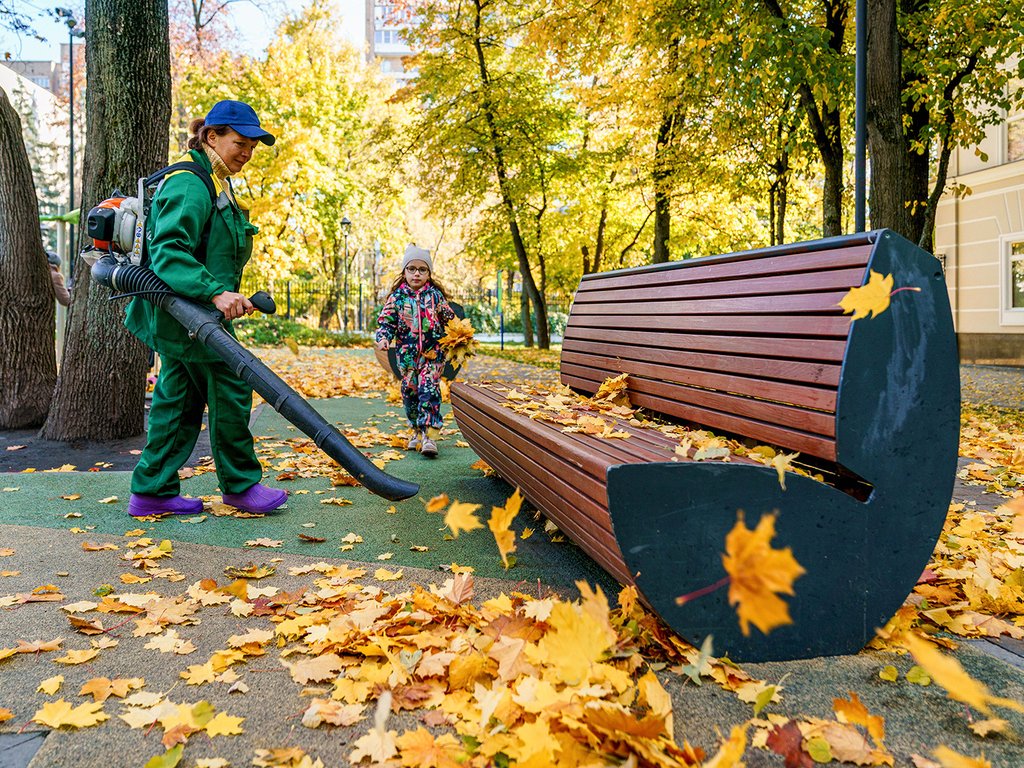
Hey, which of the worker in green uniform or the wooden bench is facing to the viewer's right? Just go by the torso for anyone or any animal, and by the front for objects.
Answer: the worker in green uniform

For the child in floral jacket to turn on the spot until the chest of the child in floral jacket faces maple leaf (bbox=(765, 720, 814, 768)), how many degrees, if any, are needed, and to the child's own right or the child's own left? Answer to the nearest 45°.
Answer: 0° — they already face it

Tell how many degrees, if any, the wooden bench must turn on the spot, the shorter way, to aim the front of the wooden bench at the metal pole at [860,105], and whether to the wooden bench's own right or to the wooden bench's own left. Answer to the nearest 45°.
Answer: approximately 135° to the wooden bench's own right

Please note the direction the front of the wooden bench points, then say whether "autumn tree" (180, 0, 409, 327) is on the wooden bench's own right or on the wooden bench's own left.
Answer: on the wooden bench's own right

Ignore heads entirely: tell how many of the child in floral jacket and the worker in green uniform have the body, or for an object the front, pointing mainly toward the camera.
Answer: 1

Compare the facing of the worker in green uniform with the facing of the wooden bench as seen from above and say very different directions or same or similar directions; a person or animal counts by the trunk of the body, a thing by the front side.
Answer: very different directions

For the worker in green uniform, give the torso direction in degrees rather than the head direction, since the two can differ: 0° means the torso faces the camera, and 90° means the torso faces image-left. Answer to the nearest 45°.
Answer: approximately 270°

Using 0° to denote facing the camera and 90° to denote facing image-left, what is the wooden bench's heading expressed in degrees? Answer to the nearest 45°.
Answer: approximately 45°

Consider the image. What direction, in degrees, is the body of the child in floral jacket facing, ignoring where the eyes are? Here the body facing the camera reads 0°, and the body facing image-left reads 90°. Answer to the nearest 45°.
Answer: approximately 0°
